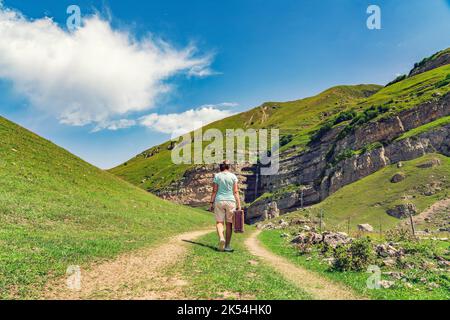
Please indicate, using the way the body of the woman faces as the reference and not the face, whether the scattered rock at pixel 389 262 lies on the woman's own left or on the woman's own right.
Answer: on the woman's own right

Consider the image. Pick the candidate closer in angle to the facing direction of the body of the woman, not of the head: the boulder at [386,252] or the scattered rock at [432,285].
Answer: the boulder

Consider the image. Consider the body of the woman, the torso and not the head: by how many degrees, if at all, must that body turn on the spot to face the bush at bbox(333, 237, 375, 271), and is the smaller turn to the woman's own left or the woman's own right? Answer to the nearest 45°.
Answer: approximately 90° to the woman's own right

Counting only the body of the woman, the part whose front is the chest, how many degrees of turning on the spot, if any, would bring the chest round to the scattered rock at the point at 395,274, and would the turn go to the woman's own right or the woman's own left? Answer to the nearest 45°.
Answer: approximately 90° to the woman's own right

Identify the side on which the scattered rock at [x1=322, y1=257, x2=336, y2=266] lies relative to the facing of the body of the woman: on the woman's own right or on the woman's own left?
on the woman's own right

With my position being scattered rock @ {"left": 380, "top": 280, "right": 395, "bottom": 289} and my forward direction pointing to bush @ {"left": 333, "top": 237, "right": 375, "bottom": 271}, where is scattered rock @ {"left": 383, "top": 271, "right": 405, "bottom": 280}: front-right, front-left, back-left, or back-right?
front-right

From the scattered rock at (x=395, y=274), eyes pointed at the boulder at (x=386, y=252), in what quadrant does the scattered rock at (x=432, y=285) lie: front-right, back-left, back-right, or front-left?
back-right

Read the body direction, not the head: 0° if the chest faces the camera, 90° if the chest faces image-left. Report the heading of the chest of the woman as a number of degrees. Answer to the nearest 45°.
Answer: approximately 180°

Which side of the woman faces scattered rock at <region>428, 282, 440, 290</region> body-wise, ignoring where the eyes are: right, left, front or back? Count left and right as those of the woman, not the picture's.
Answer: right
